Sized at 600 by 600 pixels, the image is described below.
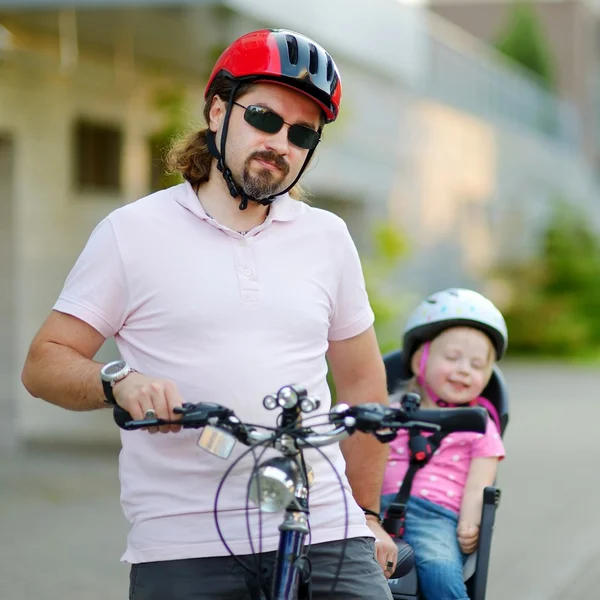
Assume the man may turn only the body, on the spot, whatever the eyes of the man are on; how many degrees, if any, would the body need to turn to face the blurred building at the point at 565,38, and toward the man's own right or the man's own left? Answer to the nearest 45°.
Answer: approximately 180°

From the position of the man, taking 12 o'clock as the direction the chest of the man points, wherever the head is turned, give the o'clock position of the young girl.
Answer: The young girl is roughly at 7 o'clock from the man.

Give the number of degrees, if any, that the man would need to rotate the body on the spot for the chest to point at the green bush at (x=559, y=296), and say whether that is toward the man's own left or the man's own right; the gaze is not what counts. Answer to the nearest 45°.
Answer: approximately 180°

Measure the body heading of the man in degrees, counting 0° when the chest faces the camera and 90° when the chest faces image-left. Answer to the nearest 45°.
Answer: approximately 0°
